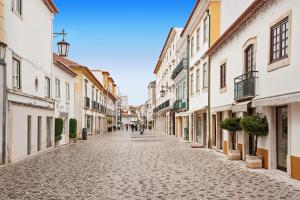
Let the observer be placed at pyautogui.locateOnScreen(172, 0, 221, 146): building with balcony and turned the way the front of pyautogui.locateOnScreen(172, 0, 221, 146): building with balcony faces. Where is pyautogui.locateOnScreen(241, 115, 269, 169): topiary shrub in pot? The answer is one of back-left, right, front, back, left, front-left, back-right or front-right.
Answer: left

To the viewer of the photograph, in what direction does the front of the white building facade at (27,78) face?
facing the viewer and to the right of the viewer

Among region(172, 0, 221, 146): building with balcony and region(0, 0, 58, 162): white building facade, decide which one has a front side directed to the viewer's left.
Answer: the building with balcony

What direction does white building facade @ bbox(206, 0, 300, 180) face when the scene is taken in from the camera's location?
facing the viewer and to the left of the viewer

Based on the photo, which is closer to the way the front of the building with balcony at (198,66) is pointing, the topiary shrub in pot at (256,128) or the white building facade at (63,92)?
the white building facade

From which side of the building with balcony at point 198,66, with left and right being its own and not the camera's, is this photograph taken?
left

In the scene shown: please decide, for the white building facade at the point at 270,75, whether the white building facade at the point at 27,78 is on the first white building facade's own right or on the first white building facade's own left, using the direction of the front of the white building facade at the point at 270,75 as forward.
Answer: on the first white building facade's own right

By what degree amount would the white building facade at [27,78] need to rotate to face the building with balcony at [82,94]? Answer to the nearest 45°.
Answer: approximately 135° to its left

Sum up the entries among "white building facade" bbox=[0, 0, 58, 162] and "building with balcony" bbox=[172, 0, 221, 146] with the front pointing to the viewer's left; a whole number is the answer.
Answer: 1
